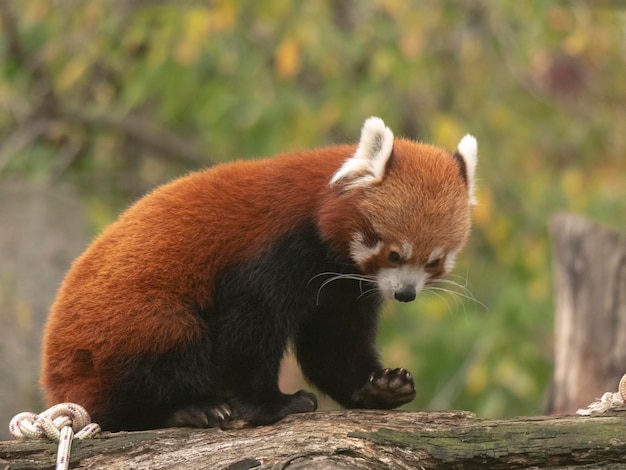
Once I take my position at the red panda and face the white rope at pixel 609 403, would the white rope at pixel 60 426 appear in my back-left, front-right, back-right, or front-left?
back-right

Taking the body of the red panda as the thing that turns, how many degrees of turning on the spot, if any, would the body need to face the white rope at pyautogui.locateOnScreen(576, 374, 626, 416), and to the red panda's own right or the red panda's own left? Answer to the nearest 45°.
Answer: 0° — it already faces it

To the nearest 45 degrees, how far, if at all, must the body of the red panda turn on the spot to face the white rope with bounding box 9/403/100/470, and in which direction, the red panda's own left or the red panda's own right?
approximately 135° to the red panda's own right

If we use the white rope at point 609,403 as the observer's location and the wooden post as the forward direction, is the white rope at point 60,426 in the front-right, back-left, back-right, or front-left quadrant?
back-left

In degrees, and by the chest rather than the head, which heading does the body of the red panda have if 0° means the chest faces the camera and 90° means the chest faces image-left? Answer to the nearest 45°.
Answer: approximately 270°

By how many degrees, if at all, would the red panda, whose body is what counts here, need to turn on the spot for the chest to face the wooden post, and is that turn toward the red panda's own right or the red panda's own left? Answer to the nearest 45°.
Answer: approximately 45° to the red panda's own left

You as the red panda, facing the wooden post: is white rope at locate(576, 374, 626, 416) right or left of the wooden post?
right
